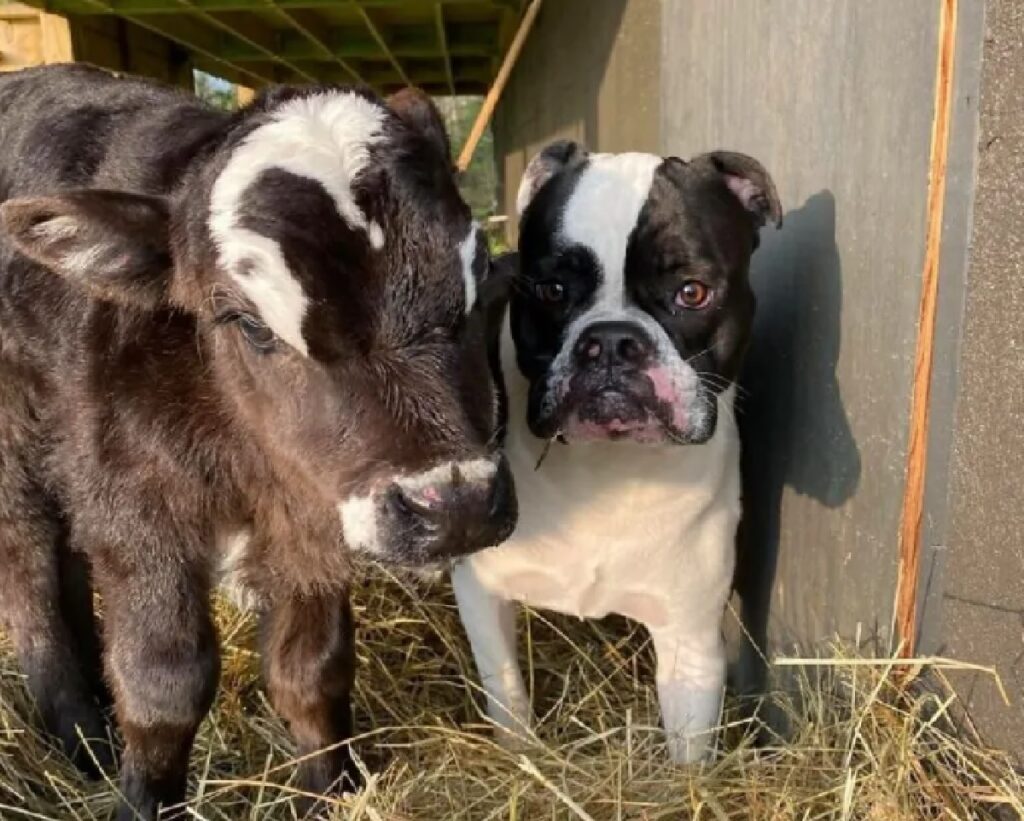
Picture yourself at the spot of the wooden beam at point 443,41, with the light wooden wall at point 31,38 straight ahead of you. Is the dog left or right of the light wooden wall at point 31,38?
left

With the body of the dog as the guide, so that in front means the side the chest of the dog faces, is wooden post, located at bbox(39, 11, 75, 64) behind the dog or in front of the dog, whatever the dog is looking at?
behind

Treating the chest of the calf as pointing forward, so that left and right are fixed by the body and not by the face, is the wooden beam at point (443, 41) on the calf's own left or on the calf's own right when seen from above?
on the calf's own left

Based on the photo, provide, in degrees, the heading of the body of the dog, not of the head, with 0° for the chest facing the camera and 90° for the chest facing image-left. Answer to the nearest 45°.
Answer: approximately 0°

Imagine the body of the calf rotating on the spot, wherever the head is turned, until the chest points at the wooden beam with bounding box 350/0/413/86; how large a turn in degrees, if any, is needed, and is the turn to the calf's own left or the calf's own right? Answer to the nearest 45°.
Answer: approximately 135° to the calf's own left

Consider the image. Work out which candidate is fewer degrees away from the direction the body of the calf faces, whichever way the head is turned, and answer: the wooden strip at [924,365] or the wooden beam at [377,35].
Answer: the wooden strip

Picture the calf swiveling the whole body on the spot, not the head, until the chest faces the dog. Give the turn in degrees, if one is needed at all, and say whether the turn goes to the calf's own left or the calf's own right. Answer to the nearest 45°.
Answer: approximately 45° to the calf's own left

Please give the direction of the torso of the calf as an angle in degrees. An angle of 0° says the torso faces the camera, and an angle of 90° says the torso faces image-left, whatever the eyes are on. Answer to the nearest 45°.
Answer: approximately 315°
